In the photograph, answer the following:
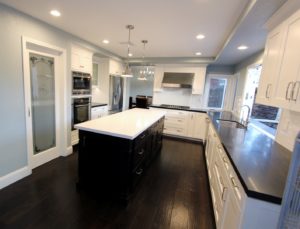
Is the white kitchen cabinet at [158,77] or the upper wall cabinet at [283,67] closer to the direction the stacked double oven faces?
the upper wall cabinet

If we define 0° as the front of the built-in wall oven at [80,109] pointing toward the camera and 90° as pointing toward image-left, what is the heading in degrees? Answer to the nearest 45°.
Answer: approximately 315°

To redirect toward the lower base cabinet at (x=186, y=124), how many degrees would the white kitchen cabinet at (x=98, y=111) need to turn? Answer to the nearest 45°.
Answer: approximately 45° to its left

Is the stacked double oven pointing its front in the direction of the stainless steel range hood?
no

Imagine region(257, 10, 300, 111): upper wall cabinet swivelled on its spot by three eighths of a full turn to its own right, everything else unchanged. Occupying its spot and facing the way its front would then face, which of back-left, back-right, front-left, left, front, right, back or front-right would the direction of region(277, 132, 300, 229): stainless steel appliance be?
back

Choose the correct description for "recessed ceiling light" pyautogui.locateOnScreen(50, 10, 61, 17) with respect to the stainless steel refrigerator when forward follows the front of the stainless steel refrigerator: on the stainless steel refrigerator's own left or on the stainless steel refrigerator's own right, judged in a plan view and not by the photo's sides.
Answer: on the stainless steel refrigerator's own right

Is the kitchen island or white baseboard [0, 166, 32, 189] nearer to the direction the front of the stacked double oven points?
the kitchen island

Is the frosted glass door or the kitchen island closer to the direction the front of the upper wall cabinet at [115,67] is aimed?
the kitchen island

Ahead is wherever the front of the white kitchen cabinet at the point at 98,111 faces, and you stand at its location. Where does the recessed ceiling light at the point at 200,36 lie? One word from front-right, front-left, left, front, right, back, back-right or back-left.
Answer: front

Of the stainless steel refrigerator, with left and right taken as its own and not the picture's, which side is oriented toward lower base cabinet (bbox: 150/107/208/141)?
front

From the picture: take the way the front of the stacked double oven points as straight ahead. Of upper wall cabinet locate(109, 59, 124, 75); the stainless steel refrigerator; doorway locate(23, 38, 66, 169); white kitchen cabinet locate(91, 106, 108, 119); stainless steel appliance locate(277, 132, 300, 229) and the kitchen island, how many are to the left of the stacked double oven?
3

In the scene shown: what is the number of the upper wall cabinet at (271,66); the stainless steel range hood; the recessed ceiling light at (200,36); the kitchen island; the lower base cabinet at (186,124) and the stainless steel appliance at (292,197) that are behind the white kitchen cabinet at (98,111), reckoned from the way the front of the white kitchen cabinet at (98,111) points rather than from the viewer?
0

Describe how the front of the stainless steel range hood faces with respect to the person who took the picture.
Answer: facing the viewer

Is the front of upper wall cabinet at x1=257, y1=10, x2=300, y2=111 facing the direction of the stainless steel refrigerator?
no

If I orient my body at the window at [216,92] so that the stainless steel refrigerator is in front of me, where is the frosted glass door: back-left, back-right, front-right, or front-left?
front-left

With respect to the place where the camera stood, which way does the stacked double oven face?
facing the viewer and to the right of the viewer

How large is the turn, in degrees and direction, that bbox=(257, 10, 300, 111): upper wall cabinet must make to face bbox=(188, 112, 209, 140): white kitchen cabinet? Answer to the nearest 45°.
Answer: approximately 90° to its right

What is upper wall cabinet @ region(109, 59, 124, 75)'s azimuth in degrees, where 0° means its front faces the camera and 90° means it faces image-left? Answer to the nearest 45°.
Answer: approximately 315°

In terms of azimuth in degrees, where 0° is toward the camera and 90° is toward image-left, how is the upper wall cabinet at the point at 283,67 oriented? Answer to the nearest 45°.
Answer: approximately 45°

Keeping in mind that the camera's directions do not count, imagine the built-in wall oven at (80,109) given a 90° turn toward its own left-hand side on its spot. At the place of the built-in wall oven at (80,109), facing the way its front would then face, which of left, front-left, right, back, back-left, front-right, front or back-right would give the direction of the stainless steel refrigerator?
front

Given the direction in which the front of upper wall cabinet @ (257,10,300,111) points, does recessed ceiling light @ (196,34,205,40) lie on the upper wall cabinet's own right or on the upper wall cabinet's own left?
on the upper wall cabinet's own right

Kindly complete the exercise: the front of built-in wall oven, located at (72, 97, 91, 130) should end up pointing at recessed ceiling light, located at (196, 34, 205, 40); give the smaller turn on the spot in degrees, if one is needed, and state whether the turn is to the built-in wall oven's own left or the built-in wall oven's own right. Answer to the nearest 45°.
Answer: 0° — it already faces it

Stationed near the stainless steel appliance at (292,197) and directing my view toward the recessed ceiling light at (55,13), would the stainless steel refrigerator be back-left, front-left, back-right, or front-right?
front-right

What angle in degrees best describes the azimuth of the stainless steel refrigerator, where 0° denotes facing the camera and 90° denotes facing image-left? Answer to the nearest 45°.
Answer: approximately 315°
